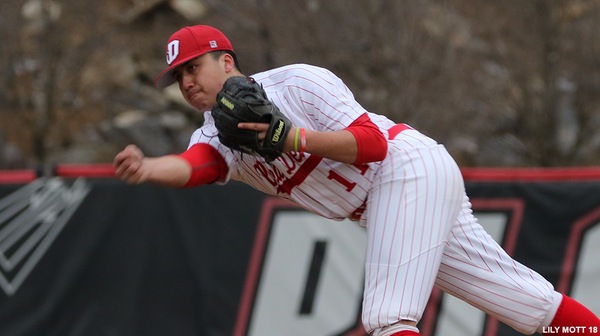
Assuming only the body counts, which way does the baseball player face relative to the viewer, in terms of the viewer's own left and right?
facing the viewer and to the left of the viewer
